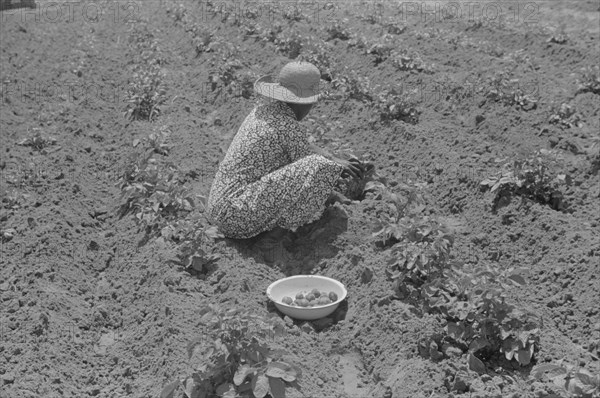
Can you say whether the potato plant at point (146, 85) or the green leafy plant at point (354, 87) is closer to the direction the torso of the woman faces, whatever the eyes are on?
the green leafy plant

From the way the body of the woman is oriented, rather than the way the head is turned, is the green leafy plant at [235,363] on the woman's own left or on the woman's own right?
on the woman's own right

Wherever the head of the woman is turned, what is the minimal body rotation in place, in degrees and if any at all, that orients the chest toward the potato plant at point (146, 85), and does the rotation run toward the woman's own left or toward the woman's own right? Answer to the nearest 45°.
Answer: approximately 135° to the woman's own left

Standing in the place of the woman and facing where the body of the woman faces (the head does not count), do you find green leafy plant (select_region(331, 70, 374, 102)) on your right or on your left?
on your left

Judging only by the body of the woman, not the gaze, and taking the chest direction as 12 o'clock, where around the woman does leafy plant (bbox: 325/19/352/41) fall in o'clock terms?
The leafy plant is roughly at 9 o'clock from the woman.

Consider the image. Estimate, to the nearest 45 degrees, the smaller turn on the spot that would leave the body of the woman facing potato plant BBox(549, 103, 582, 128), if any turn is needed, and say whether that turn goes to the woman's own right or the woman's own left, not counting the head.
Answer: approximately 45° to the woman's own left

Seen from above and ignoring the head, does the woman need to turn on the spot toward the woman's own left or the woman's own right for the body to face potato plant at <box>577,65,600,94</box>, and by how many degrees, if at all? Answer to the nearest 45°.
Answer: approximately 45° to the woman's own left

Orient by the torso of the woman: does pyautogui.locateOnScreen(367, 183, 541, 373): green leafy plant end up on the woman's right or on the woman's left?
on the woman's right

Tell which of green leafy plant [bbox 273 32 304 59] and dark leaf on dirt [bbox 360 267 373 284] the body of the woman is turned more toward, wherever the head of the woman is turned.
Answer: the dark leaf on dirt

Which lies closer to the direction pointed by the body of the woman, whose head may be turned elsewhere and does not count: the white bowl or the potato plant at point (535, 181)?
the potato plant

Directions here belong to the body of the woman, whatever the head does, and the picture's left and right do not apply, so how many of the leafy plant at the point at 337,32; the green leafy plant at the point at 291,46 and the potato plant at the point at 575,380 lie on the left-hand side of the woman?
2

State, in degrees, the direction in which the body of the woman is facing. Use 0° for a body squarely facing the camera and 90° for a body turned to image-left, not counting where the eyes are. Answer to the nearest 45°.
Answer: approximately 270°

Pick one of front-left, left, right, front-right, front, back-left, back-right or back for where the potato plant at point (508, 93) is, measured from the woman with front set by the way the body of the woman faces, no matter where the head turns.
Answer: front-left

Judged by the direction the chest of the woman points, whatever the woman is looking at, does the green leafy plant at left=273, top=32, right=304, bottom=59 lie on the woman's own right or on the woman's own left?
on the woman's own left

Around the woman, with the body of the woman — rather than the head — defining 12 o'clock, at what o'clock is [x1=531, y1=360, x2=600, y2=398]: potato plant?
The potato plant is roughly at 2 o'clock from the woman.
